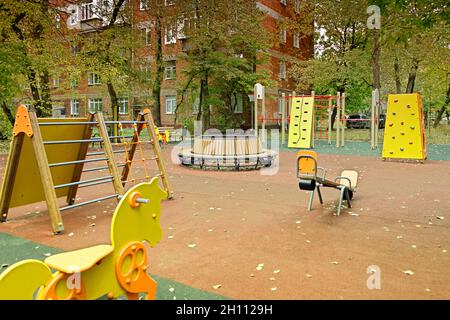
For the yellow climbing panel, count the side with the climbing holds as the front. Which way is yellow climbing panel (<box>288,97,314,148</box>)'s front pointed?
toward the camera

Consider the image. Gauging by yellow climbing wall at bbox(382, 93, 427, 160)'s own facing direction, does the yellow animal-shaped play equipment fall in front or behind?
in front

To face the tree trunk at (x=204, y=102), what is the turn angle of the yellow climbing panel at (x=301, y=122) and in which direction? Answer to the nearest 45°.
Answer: approximately 135° to its right

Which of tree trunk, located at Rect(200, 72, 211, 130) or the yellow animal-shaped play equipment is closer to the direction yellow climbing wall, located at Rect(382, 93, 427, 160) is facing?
the yellow animal-shaped play equipment

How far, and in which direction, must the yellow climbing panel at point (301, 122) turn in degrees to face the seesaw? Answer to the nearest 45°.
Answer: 0° — it already faces it

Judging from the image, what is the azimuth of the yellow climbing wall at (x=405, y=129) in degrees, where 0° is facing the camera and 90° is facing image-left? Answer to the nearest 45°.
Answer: approximately 0°

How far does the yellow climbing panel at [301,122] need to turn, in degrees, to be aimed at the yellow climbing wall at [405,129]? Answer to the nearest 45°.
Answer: approximately 45° to its left

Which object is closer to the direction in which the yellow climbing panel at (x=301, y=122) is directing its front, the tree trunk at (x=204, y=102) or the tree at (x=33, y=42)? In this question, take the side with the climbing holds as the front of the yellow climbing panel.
the tree

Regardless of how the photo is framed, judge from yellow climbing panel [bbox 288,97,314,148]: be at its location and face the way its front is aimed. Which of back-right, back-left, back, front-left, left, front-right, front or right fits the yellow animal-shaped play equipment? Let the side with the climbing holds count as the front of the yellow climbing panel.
front

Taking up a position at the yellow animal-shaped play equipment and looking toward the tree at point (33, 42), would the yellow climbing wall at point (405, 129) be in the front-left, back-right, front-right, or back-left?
front-right

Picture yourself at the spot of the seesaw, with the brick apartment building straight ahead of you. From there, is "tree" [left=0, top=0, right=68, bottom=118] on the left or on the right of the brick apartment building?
left

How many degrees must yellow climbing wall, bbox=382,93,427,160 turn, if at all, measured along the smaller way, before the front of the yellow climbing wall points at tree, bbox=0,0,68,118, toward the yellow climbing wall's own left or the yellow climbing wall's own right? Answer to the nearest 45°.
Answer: approximately 90° to the yellow climbing wall's own right

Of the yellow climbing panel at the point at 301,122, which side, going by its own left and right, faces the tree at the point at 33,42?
right

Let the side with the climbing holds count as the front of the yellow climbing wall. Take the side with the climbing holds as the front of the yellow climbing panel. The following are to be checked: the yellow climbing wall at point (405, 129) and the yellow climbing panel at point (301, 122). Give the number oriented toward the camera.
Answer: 2
